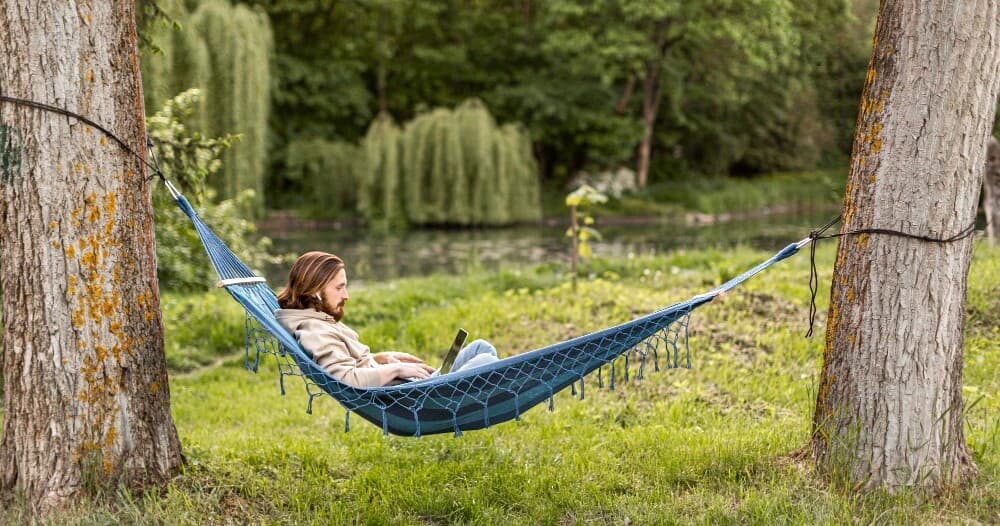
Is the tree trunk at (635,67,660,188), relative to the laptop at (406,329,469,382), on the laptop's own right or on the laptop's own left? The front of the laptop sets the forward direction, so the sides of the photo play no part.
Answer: on the laptop's own right

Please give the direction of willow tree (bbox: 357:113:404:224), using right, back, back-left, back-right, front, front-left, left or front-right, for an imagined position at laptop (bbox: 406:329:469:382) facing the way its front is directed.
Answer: right

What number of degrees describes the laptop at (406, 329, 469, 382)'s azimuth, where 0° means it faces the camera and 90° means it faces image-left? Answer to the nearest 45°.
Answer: approximately 90°

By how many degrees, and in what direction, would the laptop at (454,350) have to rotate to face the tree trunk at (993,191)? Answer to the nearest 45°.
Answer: approximately 135° to its right

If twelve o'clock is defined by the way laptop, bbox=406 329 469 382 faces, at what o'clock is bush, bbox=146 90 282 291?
The bush is roughly at 2 o'clock from the laptop.

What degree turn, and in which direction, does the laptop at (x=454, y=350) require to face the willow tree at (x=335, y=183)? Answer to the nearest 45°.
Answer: approximately 90° to its right

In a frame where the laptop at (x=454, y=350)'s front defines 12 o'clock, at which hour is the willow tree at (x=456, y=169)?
The willow tree is roughly at 3 o'clock from the laptop.

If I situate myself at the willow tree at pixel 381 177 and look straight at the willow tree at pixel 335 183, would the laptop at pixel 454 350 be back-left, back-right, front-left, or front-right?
back-left

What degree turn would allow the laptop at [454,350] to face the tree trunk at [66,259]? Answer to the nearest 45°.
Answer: approximately 45° to its left
